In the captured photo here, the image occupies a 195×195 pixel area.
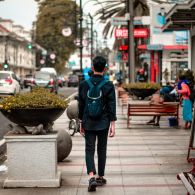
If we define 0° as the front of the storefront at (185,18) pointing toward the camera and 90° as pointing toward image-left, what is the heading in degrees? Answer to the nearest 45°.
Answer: approximately 90°

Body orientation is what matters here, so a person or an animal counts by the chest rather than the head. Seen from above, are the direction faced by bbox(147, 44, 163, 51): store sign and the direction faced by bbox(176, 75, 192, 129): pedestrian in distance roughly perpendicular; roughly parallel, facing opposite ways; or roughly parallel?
roughly perpendicular
